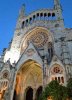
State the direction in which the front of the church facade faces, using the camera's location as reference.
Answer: facing the viewer and to the left of the viewer

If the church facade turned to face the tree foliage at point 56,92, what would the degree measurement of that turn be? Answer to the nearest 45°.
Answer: approximately 45° to its left
